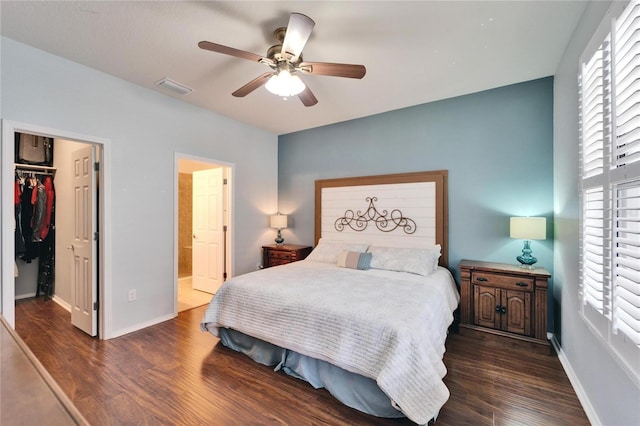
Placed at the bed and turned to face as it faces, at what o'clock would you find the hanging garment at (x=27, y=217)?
The hanging garment is roughly at 2 o'clock from the bed.

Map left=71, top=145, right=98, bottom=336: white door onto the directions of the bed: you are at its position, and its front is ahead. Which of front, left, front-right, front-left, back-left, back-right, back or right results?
front-right

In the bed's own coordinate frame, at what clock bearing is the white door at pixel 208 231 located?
The white door is roughly at 3 o'clock from the bed.

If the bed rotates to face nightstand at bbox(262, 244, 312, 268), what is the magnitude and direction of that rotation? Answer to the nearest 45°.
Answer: approximately 90° to its right

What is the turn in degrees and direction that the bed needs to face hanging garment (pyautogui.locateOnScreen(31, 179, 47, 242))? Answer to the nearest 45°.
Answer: approximately 45° to its right

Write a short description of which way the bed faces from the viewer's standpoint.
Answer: facing the viewer and to the left of the viewer

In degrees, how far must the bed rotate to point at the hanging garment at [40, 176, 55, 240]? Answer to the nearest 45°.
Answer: approximately 45° to its right

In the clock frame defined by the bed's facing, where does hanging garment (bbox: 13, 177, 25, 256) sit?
The hanging garment is roughly at 2 o'clock from the bed.

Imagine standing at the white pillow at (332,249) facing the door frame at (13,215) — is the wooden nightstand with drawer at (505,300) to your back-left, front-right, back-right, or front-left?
back-left

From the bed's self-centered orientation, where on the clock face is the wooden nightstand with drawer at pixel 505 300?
The wooden nightstand with drawer is roughly at 7 o'clock from the bed.
